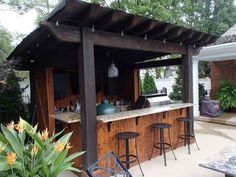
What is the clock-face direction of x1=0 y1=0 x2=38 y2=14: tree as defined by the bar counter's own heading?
The tree is roughly at 6 o'clock from the bar counter.

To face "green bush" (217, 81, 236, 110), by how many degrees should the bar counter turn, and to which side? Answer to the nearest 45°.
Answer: approximately 90° to its left

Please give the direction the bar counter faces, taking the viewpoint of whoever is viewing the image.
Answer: facing the viewer and to the right of the viewer

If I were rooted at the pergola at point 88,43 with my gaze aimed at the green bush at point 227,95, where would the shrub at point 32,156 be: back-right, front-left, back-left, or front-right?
back-right

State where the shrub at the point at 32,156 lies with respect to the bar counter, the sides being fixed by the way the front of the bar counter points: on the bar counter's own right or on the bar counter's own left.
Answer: on the bar counter's own right
